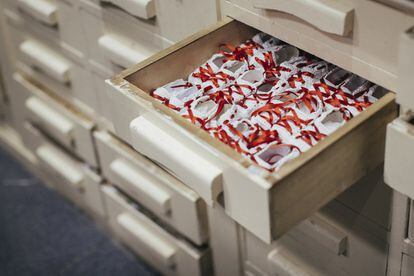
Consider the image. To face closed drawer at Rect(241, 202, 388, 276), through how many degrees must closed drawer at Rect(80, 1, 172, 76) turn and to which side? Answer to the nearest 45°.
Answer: approximately 90° to its left

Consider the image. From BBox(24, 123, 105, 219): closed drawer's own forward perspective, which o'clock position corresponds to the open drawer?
The open drawer is roughly at 10 o'clock from the closed drawer.

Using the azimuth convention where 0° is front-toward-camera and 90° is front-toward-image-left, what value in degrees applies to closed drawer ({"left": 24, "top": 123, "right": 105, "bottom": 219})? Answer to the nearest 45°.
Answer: approximately 45°

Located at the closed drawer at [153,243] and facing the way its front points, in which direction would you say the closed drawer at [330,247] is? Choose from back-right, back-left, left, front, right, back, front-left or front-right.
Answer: left

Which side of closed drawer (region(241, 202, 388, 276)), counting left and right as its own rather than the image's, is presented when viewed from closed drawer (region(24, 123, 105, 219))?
right
